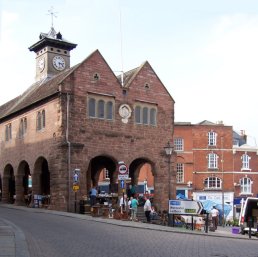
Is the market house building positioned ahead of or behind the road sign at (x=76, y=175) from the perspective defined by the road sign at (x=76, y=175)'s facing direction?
behind

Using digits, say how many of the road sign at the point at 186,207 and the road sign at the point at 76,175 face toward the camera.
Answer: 2

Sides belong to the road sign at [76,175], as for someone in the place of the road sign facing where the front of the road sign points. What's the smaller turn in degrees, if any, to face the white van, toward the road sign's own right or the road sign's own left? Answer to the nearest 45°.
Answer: approximately 45° to the road sign's own left

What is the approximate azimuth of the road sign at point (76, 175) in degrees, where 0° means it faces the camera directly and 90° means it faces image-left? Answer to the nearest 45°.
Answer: approximately 0°

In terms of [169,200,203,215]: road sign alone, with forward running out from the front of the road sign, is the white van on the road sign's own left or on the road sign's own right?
on the road sign's own left

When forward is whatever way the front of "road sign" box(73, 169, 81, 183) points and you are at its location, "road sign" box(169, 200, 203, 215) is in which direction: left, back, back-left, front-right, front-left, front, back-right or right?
front-left
